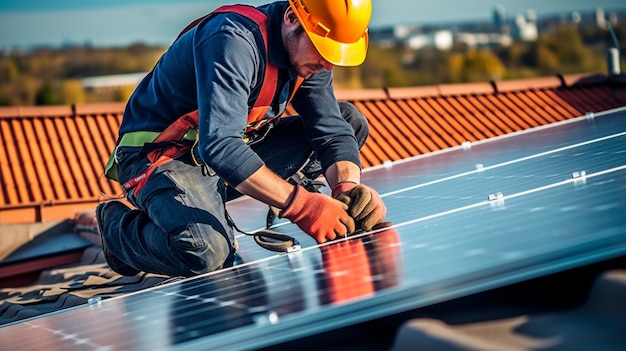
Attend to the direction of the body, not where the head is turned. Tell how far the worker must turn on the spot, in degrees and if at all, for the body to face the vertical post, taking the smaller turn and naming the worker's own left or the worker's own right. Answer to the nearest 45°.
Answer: approximately 90° to the worker's own left

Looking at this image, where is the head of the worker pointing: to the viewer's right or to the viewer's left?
to the viewer's right

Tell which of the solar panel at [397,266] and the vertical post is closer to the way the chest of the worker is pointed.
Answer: the solar panel

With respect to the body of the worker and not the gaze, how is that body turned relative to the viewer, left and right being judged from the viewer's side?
facing the viewer and to the right of the viewer
